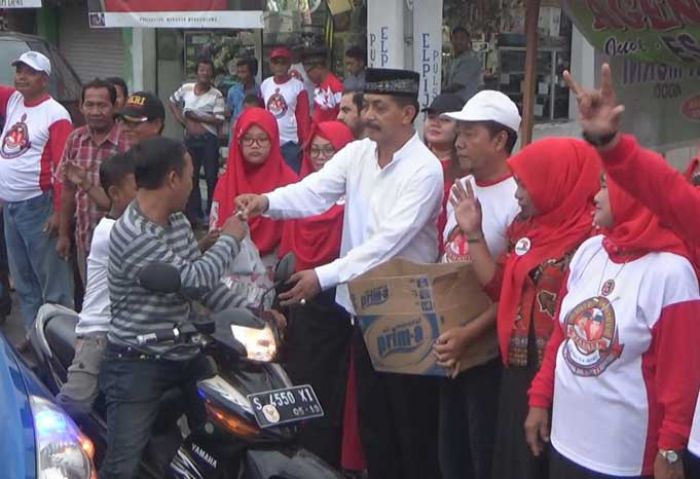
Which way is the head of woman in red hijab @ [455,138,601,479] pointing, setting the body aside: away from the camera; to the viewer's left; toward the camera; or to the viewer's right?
to the viewer's left

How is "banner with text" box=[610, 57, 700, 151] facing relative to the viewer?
toward the camera

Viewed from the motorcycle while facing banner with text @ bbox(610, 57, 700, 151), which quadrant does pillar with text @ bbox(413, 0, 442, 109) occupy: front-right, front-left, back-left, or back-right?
front-left

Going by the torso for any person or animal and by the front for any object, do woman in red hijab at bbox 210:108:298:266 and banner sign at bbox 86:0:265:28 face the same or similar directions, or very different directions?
same or similar directions

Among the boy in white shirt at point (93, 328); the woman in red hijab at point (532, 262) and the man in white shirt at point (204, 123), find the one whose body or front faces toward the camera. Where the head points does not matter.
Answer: the man in white shirt at point (204, 123)

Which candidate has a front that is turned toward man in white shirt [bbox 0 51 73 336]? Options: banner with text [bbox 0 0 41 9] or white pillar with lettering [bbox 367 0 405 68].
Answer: banner with text [bbox 0 0 41 9]

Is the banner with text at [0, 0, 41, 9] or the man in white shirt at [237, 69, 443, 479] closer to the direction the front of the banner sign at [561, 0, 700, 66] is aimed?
the man in white shirt

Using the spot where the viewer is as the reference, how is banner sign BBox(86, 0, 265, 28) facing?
facing the viewer

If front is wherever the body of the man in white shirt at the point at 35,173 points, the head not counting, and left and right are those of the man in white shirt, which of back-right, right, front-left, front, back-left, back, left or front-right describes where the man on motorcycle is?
front-left

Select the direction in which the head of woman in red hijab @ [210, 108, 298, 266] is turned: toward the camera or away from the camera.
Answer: toward the camera

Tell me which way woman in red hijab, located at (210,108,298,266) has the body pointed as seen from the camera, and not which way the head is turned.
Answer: toward the camera

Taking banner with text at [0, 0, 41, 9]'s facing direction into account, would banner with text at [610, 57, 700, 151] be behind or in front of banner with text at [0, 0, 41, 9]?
in front

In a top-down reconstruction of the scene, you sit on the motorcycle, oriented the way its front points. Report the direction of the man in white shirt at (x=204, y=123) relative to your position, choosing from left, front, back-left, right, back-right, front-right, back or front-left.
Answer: back-left

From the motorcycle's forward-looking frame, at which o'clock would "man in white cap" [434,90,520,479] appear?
The man in white cap is roughly at 10 o'clock from the motorcycle.

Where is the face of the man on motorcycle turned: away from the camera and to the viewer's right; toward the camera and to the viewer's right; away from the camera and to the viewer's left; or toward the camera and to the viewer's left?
away from the camera and to the viewer's right
